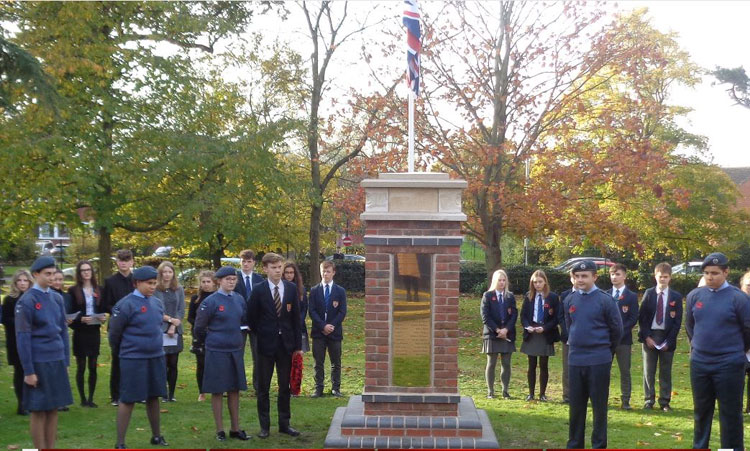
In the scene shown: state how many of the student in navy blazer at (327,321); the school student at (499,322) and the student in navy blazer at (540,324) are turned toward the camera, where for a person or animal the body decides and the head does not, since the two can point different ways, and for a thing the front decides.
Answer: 3

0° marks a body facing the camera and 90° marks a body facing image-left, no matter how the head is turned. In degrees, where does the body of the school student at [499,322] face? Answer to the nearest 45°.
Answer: approximately 0°

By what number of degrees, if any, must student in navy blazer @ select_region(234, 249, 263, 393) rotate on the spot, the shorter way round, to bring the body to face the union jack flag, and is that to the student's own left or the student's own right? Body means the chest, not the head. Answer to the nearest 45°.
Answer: approximately 45° to the student's own left

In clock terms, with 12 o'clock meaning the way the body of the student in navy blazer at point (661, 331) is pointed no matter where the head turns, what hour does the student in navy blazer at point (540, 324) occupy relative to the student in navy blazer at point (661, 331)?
the student in navy blazer at point (540, 324) is roughly at 3 o'clock from the student in navy blazer at point (661, 331).

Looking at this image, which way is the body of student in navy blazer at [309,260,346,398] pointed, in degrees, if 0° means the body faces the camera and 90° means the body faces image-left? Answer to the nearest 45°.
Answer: approximately 0°

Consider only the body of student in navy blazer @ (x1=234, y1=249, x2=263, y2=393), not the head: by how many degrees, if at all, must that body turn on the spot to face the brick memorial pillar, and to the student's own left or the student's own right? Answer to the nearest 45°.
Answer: approximately 45° to the student's own left
